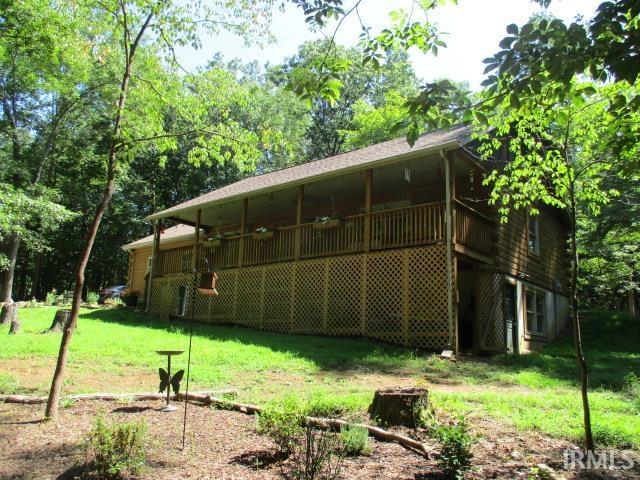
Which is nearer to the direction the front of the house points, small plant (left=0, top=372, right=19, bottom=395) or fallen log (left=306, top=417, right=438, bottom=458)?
the small plant

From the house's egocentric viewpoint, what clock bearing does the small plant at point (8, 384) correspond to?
The small plant is roughly at 12 o'clock from the house.

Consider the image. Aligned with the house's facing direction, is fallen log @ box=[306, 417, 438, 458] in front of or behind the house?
in front

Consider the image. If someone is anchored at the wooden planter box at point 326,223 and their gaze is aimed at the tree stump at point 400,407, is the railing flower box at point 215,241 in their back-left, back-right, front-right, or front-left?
back-right

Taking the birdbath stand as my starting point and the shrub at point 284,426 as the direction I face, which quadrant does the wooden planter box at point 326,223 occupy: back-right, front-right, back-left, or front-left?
back-left

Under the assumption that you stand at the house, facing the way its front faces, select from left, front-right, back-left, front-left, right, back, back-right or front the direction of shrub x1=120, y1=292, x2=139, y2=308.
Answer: right

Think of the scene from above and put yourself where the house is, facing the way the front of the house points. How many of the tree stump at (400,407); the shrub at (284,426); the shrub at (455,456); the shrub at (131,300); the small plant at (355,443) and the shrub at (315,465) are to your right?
1

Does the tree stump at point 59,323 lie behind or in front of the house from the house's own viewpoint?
in front

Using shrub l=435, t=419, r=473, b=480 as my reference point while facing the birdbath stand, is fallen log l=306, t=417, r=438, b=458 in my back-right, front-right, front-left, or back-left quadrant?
front-right

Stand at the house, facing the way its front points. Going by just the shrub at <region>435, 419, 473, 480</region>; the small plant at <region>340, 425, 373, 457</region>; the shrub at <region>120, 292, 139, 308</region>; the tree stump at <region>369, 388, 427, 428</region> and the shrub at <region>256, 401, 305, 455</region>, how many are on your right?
1

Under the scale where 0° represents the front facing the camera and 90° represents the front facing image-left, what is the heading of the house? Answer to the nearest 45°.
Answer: approximately 45°

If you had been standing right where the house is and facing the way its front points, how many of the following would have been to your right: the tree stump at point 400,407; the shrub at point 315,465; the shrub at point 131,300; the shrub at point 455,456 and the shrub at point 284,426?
1

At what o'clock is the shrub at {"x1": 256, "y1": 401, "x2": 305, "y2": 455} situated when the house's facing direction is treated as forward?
The shrub is roughly at 11 o'clock from the house.

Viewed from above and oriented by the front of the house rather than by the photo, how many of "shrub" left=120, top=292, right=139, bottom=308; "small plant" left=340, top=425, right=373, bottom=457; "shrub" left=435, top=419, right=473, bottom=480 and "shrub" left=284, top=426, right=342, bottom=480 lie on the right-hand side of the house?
1

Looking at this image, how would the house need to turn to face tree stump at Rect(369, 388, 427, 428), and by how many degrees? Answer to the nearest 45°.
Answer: approximately 45° to its left

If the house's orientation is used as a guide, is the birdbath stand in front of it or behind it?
in front
